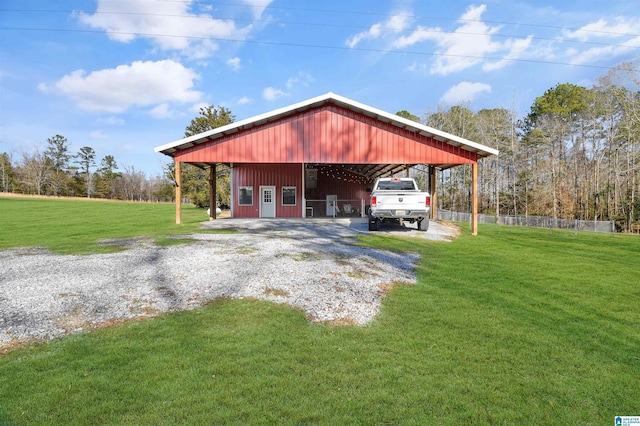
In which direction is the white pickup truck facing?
away from the camera

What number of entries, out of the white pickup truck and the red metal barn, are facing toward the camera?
1

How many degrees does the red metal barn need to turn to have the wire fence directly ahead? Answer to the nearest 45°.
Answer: approximately 135° to its left

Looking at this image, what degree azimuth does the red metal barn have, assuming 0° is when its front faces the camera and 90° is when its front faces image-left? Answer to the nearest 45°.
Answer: approximately 0°

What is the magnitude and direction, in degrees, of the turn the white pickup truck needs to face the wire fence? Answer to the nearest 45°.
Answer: approximately 45° to its right

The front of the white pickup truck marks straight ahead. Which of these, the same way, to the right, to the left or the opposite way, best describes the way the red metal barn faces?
the opposite way
